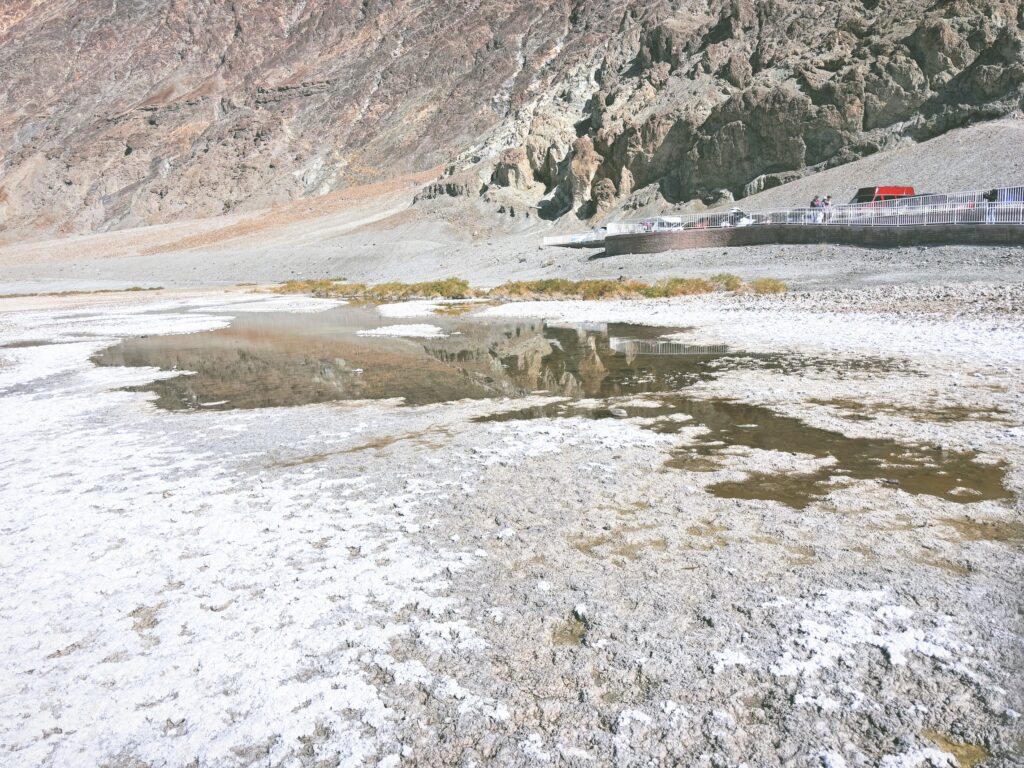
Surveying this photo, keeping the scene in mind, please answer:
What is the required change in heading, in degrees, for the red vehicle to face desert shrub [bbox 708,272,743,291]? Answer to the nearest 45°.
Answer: approximately 90° to its left

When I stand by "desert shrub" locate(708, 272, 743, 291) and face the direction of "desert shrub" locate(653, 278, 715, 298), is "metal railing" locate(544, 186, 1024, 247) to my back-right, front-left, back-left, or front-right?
back-right

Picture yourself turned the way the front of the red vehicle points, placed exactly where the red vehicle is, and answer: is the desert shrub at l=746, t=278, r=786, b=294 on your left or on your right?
on your left

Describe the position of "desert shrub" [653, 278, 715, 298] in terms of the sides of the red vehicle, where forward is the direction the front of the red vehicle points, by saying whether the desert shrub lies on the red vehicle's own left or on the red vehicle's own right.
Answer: on the red vehicle's own left

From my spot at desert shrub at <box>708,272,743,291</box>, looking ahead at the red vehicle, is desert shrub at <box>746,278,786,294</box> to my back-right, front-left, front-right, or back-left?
back-right

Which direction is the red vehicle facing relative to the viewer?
to the viewer's left
